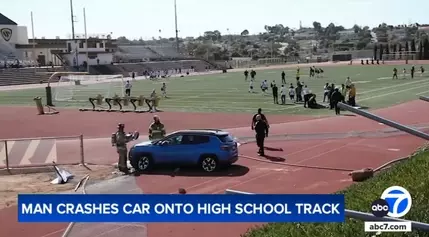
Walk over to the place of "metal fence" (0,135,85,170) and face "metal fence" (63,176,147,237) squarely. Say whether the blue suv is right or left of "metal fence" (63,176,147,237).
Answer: left

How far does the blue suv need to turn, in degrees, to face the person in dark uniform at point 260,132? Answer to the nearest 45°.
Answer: approximately 135° to its right

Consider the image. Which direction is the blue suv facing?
to the viewer's left

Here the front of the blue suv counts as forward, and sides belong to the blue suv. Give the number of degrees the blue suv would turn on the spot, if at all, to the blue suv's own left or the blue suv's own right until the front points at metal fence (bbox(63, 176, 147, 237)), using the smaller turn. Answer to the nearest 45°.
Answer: approximately 90° to the blue suv's own left

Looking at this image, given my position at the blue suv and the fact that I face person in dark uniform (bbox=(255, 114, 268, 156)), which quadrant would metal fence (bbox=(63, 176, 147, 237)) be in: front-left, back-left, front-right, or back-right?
back-right

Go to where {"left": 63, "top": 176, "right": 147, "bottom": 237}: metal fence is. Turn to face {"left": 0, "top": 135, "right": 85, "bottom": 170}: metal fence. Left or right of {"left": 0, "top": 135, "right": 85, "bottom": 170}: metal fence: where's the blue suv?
right

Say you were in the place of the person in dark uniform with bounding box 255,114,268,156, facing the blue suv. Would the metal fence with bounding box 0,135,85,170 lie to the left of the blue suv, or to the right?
right

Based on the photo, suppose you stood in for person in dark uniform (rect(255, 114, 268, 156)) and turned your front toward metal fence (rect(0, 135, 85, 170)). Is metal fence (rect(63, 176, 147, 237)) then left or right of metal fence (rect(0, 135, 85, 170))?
left
